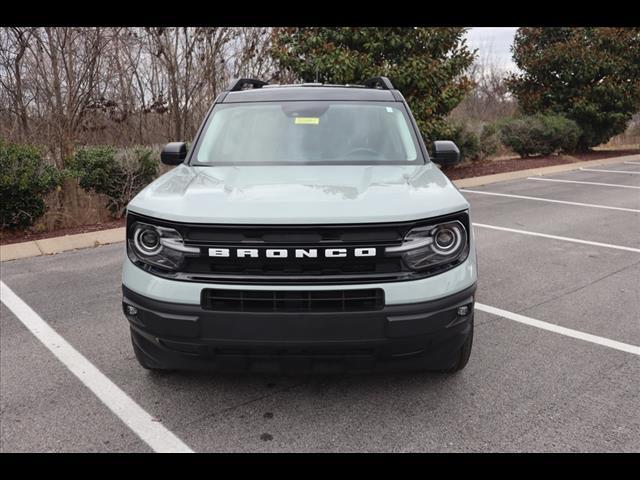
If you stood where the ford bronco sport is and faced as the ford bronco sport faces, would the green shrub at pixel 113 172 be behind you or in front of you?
behind

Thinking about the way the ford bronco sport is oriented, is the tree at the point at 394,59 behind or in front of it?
behind

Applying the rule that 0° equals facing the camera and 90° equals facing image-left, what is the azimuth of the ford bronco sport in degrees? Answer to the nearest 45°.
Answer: approximately 0°

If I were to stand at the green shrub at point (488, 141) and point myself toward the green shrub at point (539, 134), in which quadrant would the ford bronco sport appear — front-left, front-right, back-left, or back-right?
back-right

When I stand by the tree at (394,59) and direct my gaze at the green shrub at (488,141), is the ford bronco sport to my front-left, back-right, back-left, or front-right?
back-right

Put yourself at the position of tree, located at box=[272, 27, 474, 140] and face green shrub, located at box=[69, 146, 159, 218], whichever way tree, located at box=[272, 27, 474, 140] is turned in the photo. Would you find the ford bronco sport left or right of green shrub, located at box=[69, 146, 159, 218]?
left

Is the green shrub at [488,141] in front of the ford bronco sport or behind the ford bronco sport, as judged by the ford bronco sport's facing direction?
behind

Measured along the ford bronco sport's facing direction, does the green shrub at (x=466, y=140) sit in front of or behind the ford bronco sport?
behind
